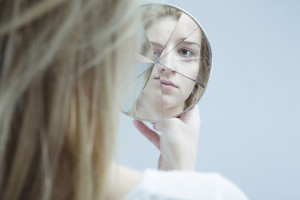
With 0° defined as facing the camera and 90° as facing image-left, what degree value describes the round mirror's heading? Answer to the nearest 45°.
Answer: approximately 0°
